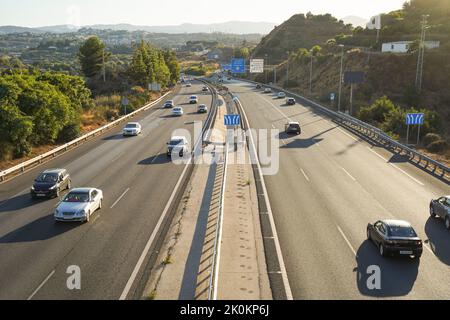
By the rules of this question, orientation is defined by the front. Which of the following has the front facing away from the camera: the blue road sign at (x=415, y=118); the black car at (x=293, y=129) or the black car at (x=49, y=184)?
the black car at (x=293, y=129)

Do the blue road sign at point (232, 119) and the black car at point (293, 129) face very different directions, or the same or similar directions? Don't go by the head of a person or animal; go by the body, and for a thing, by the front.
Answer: very different directions

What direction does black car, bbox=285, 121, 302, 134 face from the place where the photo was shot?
facing away from the viewer

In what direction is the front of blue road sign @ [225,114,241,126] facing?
toward the camera

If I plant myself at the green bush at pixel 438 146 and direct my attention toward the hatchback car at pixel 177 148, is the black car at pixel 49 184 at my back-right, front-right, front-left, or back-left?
front-left

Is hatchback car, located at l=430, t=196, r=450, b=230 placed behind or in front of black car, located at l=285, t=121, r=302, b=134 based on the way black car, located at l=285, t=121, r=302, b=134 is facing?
behind

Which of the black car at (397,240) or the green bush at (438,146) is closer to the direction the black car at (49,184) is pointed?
the black car

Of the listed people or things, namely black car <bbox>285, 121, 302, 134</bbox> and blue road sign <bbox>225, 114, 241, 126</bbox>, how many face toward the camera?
1

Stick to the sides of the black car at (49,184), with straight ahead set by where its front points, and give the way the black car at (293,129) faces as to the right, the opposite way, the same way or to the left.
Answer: the opposite way

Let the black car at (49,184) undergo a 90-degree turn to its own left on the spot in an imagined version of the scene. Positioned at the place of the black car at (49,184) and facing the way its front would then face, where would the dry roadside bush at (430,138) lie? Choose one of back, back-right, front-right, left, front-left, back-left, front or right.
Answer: front-left

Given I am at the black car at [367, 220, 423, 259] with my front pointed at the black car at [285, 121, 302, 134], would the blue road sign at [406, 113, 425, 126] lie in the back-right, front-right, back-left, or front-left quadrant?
front-right

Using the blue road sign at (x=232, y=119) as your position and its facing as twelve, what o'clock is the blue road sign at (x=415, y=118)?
the blue road sign at (x=415, y=118) is roughly at 9 o'clock from the blue road sign at (x=232, y=119).

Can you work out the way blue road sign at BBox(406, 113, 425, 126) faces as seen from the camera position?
facing the viewer

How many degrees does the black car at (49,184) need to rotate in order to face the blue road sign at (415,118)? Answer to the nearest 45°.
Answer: approximately 135° to its left

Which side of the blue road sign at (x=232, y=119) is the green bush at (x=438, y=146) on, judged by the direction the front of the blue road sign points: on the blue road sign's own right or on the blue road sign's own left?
on the blue road sign's own left

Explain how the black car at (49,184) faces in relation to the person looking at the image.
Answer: facing the viewer and to the left of the viewer

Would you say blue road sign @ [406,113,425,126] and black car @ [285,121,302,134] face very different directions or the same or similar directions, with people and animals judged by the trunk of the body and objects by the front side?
very different directions
